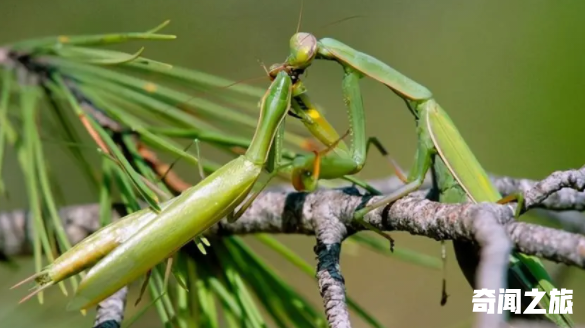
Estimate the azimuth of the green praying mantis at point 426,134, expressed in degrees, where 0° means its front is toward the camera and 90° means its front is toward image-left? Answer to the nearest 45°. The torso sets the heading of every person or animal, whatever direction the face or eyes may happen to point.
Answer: approximately 90°
